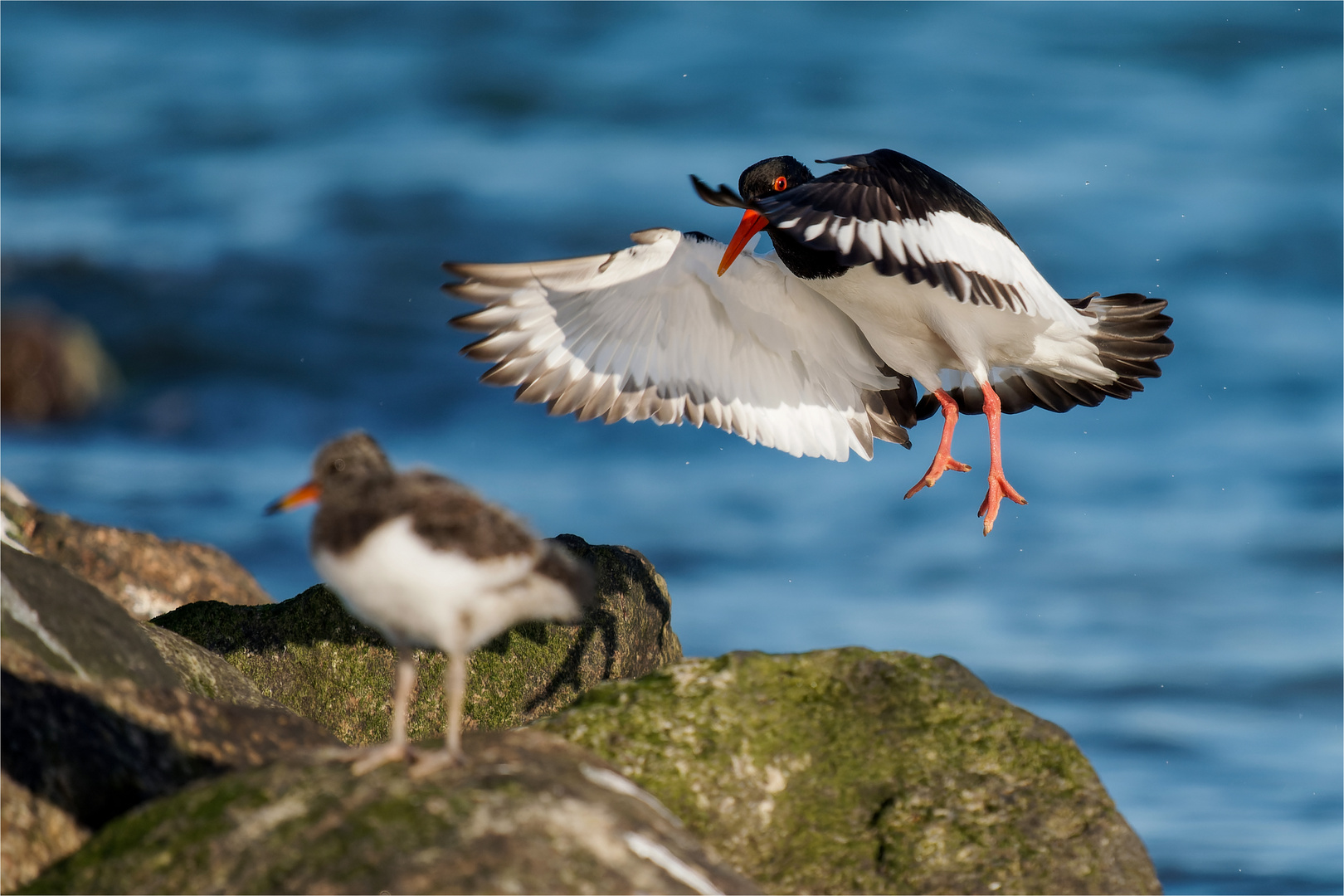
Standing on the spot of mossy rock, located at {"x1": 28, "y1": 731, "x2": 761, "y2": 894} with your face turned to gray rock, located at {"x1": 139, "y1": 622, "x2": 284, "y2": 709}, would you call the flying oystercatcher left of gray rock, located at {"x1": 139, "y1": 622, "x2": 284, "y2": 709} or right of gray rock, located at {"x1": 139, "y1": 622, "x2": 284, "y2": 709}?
right

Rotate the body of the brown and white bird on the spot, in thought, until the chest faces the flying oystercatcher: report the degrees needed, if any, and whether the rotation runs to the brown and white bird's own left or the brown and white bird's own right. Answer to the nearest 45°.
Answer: approximately 135° to the brown and white bird's own right

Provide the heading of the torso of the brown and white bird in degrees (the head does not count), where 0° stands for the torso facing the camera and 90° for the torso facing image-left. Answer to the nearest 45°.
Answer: approximately 90°

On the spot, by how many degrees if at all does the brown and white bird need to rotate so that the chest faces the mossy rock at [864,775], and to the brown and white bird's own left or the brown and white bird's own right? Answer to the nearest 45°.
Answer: approximately 180°

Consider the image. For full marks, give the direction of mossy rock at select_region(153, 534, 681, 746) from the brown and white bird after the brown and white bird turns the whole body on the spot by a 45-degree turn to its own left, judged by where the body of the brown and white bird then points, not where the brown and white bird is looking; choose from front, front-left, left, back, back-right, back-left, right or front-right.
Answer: back-right

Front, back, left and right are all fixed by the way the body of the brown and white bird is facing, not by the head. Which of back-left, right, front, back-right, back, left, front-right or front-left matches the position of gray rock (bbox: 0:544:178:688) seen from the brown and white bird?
front-right

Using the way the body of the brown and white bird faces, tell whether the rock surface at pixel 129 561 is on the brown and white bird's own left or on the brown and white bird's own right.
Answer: on the brown and white bird's own right
